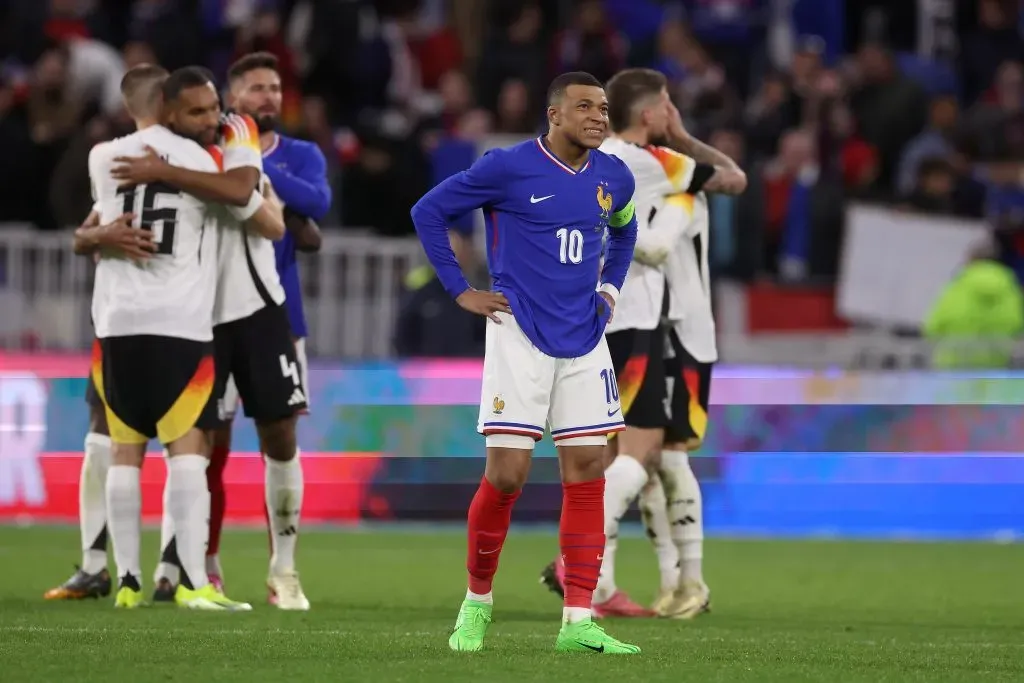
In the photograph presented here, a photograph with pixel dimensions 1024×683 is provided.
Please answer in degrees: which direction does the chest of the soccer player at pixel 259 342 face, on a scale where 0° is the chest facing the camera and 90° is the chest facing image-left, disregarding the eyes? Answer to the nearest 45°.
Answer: approximately 45°

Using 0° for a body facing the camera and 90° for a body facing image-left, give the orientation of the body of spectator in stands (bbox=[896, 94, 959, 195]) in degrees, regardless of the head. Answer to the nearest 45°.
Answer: approximately 0°

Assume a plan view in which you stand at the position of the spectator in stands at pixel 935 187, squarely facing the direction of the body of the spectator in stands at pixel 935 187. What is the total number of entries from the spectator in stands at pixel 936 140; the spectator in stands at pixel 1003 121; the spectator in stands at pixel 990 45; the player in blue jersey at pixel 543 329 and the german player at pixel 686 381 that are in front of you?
2

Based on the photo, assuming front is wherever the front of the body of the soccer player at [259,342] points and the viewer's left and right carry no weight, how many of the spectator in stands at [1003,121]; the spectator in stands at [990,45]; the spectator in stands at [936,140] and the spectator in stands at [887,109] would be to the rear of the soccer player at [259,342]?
4

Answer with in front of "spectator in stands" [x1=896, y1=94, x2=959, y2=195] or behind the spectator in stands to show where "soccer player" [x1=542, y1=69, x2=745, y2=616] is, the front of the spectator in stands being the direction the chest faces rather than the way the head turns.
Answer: in front

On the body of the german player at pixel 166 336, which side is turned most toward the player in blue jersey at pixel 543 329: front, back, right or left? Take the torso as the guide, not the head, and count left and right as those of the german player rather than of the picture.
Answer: right

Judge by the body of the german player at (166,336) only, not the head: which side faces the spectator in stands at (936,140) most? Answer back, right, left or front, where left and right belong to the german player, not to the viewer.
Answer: front

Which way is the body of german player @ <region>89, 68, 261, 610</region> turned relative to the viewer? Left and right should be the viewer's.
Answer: facing away from the viewer and to the right of the viewer

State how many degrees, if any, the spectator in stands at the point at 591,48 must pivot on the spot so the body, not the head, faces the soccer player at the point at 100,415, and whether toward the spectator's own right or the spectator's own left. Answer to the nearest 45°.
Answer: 0° — they already face them
